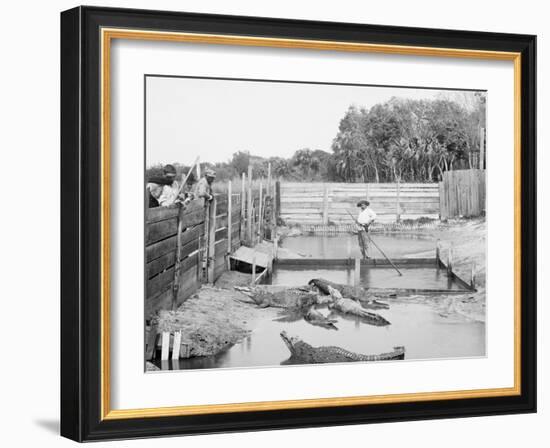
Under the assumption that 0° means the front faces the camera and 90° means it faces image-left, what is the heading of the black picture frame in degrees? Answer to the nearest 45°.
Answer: approximately 315°
